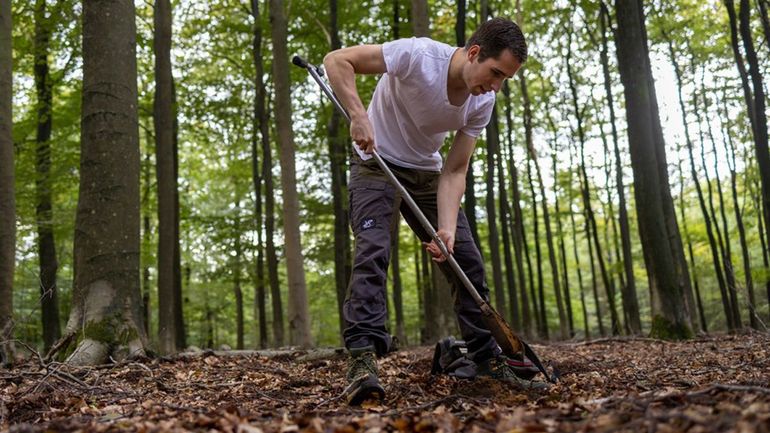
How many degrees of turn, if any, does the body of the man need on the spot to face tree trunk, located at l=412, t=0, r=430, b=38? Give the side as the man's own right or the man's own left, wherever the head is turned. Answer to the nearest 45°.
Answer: approximately 135° to the man's own left

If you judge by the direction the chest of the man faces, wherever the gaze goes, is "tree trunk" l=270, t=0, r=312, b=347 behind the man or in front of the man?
behind

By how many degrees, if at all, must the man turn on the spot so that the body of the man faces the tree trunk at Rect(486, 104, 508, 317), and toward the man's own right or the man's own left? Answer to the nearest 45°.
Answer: approximately 135° to the man's own left

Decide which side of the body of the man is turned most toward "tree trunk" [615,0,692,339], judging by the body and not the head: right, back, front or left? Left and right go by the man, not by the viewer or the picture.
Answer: left

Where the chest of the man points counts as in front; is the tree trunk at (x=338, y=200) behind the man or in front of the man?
behind

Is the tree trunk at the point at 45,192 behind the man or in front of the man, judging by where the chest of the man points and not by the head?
behind

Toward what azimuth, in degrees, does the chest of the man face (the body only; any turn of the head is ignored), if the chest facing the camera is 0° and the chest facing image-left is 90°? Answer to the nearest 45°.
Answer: approximately 315°

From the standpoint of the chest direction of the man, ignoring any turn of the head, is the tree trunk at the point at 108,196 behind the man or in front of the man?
behind

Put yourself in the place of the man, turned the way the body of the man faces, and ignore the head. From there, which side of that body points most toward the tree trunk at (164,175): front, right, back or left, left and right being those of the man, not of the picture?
back
